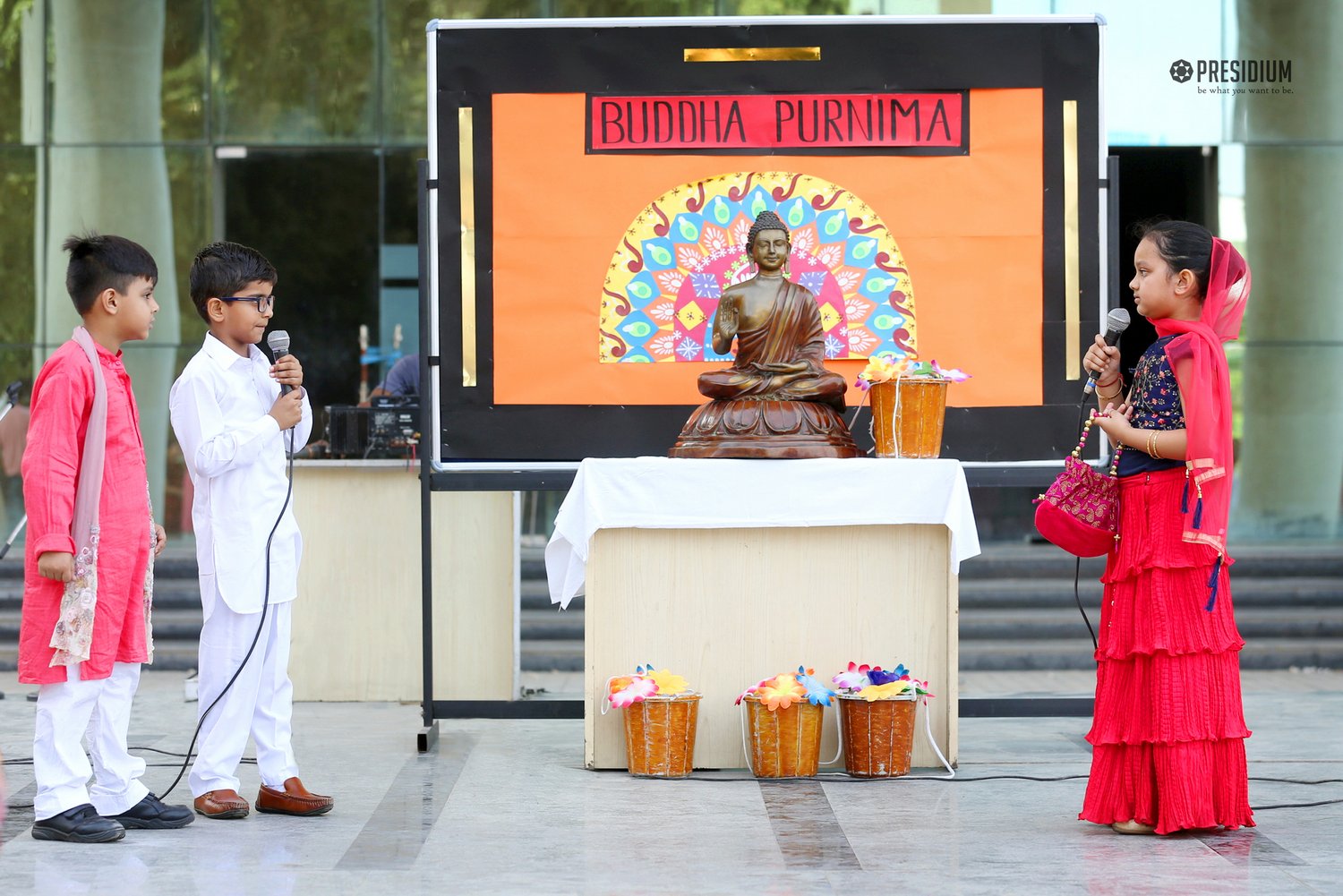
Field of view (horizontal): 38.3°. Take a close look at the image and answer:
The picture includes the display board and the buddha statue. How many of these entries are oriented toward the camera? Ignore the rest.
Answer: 2

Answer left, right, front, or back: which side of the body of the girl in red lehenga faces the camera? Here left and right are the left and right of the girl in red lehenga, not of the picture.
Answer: left

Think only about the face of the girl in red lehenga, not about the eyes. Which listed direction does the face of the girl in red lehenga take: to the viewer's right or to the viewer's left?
to the viewer's left

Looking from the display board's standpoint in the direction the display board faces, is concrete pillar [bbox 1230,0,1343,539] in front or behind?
behind

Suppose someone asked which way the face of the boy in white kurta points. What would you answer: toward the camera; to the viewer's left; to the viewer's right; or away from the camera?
to the viewer's right

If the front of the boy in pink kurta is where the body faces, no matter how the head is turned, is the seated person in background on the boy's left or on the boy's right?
on the boy's left

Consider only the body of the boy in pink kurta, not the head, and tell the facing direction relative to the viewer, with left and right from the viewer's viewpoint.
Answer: facing to the right of the viewer

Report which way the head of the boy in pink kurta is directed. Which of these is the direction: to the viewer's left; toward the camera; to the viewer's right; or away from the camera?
to the viewer's right

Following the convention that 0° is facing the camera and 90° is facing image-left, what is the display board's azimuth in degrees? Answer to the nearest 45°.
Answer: approximately 0°
